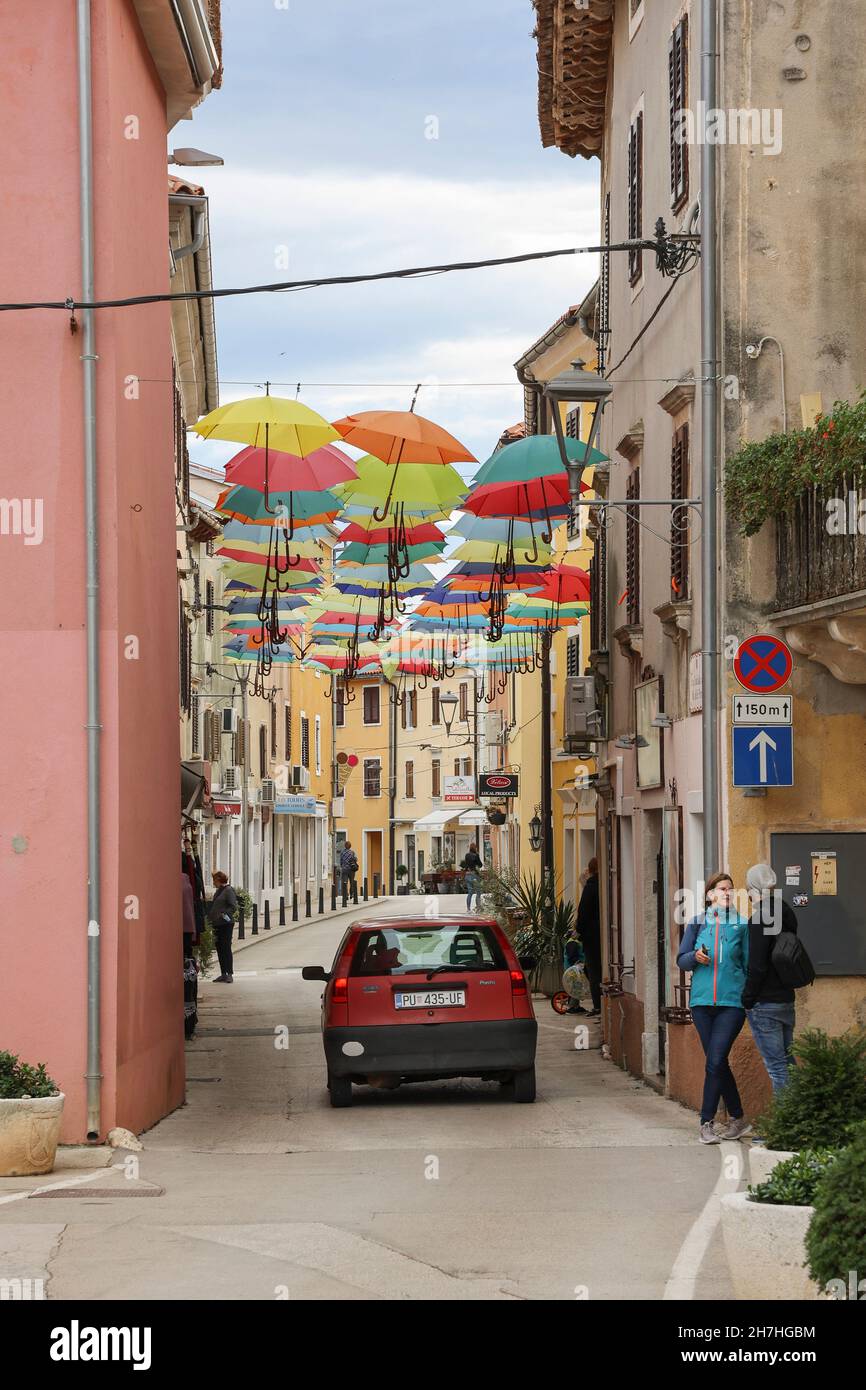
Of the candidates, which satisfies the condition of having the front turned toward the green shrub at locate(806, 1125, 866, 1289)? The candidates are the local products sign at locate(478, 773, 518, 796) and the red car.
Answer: the local products sign

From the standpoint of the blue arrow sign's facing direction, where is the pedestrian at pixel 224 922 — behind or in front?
behind

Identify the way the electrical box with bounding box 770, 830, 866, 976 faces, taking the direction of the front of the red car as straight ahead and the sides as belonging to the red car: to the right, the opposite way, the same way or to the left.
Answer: the opposite way

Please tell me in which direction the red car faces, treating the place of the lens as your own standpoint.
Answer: facing away from the viewer

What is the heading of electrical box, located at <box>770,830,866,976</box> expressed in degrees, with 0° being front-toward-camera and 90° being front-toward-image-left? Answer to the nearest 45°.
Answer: approximately 0°

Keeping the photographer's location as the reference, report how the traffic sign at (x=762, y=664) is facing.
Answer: facing the viewer

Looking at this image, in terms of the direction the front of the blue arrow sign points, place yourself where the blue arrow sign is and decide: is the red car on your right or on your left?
on your right

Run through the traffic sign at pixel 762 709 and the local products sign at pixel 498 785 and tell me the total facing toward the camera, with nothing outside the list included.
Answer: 2

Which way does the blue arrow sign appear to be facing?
toward the camera

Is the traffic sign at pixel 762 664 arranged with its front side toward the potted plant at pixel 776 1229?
yes

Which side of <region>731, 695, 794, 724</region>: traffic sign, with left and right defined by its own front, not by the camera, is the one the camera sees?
front

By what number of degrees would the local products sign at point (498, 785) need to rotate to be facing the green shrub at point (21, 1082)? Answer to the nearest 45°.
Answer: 0° — it already faces it

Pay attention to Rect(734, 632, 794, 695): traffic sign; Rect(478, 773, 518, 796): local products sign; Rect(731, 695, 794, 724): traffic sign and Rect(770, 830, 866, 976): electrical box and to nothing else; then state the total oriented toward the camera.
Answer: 4
